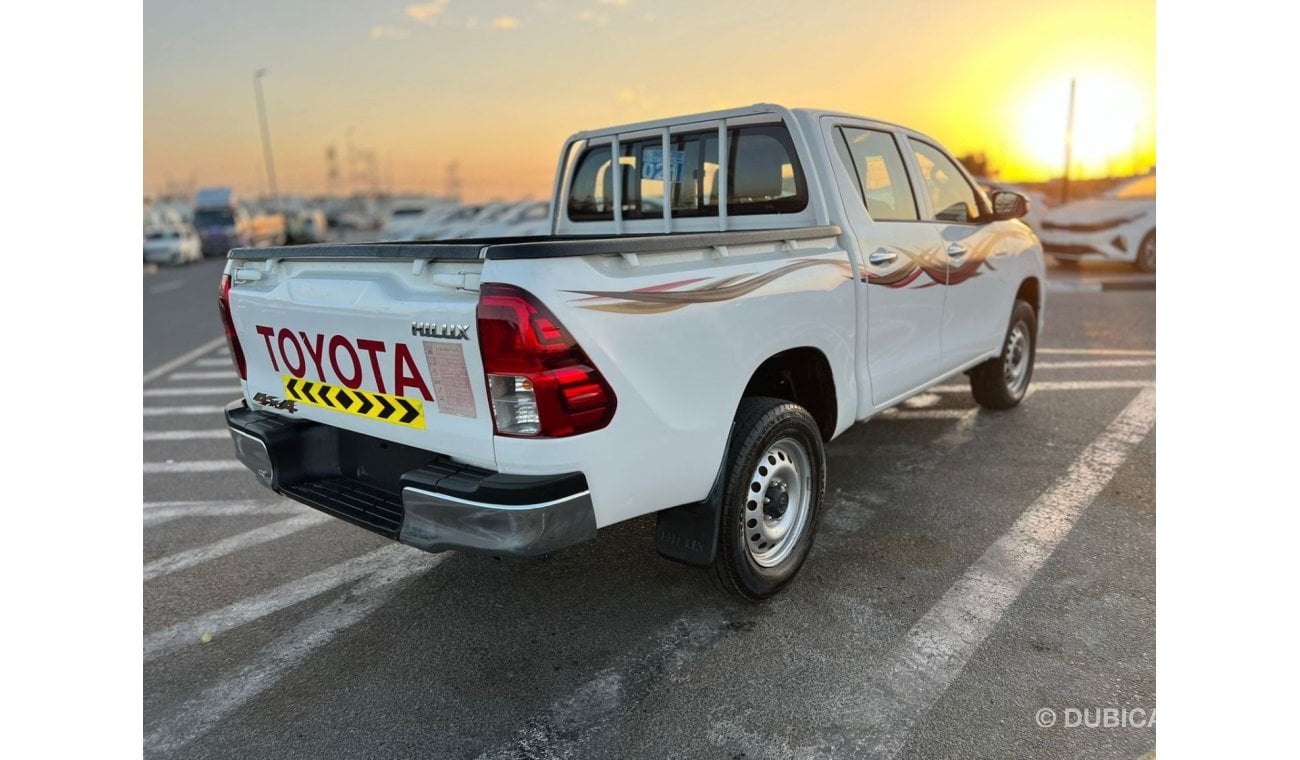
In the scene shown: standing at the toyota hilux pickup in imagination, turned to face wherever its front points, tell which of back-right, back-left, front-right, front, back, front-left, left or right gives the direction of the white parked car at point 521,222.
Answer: front-left

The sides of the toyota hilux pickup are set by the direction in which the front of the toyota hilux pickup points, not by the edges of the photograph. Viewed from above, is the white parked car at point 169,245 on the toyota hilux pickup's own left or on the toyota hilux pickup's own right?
on the toyota hilux pickup's own left

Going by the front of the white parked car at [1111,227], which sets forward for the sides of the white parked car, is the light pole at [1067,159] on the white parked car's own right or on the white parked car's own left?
on the white parked car's own right

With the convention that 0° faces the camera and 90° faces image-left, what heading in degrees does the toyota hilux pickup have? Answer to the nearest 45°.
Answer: approximately 225°
